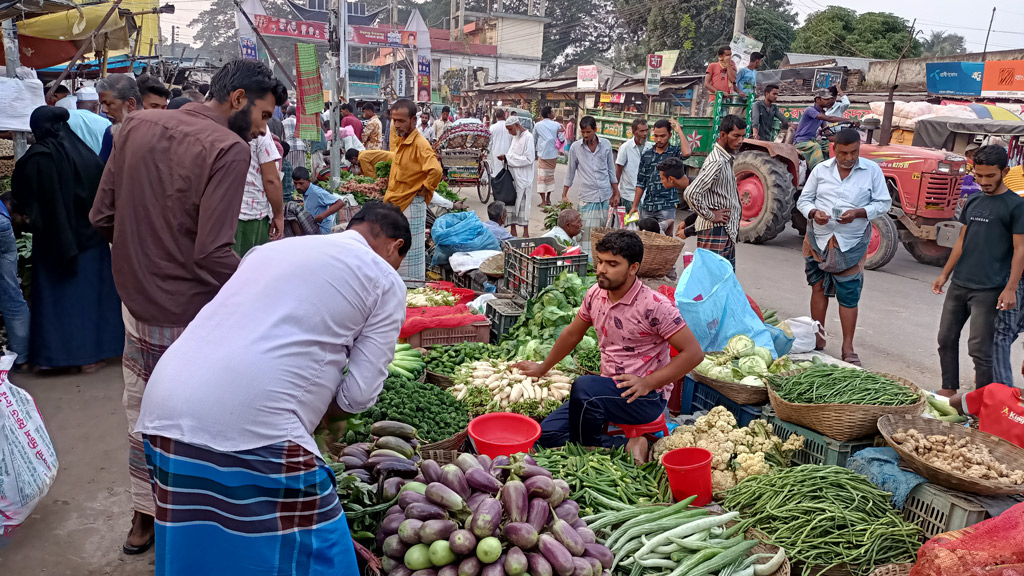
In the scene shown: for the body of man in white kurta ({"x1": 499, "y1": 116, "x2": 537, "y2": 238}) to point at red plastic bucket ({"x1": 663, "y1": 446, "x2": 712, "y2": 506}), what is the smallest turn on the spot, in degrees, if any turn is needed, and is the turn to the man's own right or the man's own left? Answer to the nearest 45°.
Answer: approximately 45° to the man's own left

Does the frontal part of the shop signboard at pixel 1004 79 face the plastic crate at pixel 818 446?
yes

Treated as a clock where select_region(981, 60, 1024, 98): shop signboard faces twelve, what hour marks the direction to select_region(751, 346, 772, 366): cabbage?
The cabbage is roughly at 12 o'clock from the shop signboard.

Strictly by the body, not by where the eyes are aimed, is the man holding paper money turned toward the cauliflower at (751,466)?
yes

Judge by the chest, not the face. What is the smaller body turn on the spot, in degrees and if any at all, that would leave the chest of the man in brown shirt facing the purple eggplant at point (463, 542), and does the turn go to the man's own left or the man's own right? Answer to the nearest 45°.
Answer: approximately 90° to the man's own right

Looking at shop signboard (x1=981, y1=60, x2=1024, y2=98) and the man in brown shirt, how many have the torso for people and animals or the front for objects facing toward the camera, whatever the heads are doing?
1

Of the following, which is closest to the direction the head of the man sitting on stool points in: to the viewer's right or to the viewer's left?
to the viewer's left

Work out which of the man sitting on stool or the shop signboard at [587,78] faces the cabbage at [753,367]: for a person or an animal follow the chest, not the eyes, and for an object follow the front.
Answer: the shop signboard

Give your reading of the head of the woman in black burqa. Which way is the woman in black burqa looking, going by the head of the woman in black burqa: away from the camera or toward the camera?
away from the camera

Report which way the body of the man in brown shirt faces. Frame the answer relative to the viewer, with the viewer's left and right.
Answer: facing away from the viewer and to the right of the viewer

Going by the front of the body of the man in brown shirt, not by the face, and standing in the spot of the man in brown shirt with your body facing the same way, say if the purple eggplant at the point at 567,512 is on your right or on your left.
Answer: on your right

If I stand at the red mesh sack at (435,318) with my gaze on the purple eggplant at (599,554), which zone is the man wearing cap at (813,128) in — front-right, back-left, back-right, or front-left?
back-left

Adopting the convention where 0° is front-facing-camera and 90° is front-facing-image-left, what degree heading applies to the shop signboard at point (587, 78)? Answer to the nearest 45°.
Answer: approximately 0°

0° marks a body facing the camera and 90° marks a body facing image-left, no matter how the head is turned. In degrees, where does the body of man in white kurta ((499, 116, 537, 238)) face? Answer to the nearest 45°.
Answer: approximately 45°
